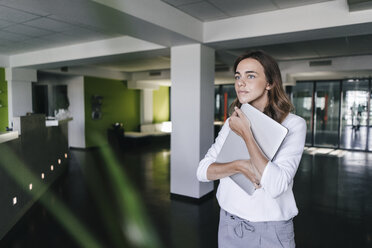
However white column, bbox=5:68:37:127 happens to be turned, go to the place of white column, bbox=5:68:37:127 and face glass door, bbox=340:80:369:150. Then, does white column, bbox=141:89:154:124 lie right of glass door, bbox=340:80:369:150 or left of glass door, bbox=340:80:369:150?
left

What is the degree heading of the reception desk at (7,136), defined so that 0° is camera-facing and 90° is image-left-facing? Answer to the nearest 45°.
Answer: approximately 315°

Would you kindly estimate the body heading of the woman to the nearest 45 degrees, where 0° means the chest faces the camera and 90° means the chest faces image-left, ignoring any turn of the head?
approximately 45°
